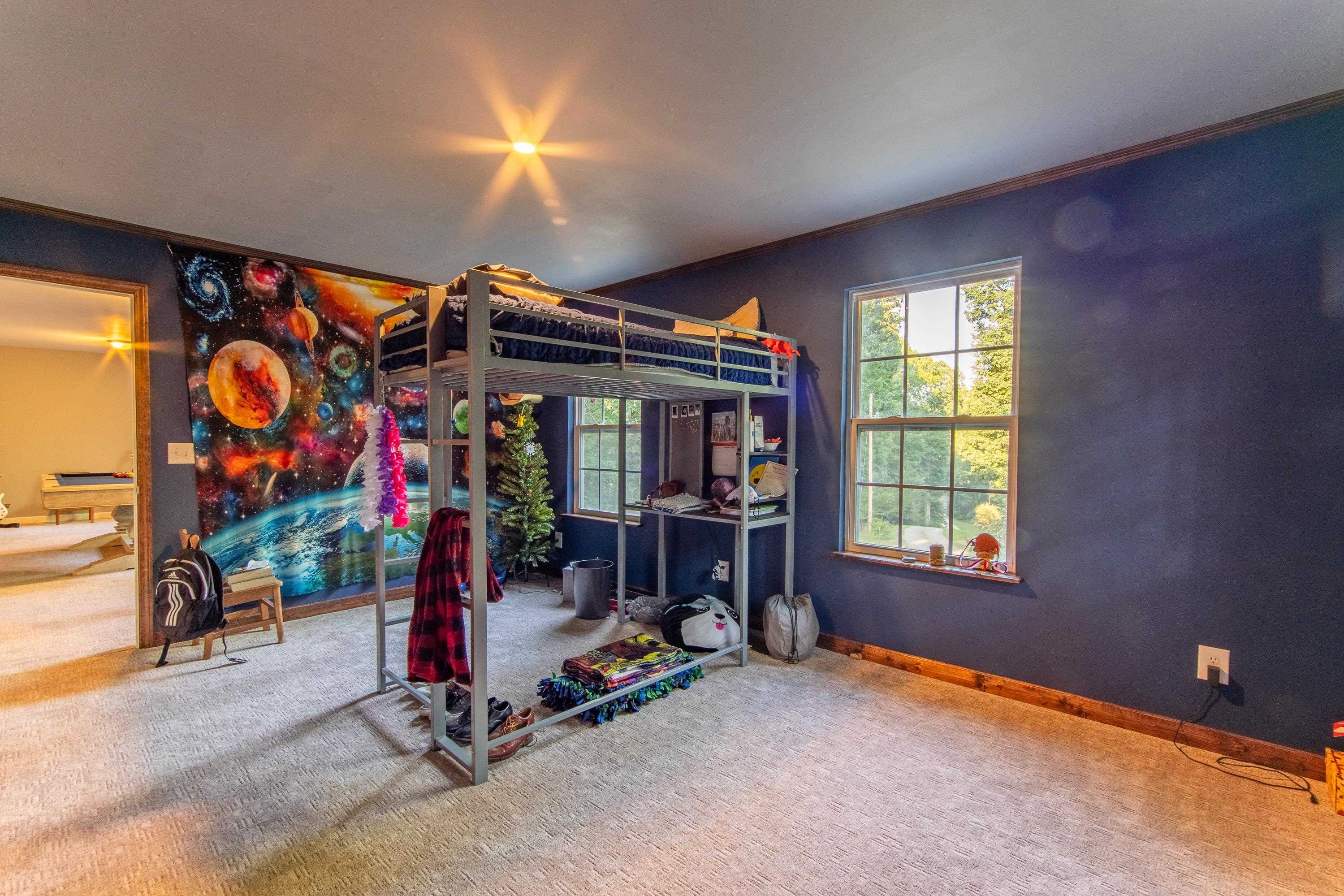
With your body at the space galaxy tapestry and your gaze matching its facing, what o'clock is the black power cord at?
The black power cord is roughly at 12 o'clock from the space galaxy tapestry.

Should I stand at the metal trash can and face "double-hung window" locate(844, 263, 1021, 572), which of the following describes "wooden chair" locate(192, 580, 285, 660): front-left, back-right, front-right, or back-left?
back-right

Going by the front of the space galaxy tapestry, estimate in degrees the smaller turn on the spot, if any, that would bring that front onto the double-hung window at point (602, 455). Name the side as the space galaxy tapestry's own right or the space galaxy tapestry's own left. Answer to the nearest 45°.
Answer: approximately 45° to the space galaxy tapestry's own left

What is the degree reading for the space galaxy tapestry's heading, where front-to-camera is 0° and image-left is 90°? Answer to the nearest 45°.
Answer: approximately 315°

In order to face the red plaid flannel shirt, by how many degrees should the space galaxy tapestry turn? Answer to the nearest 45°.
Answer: approximately 45° to its right

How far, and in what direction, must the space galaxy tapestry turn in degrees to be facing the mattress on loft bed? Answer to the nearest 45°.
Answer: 0° — it already faces it

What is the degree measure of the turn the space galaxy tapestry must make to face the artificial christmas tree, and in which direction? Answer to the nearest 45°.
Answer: approximately 45° to its left

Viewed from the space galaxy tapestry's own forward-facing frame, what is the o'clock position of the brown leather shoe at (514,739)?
The brown leather shoe is roughly at 1 o'clock from the space galaxy tapestry.

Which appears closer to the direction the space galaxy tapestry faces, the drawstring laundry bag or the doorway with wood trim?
the drawstring laundry bag

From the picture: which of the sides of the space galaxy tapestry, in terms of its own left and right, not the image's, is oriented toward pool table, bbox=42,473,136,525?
back

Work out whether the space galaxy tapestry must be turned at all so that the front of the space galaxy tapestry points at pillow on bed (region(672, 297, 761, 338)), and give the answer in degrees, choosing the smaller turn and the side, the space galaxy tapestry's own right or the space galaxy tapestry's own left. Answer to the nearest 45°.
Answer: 0° — it already faces it
